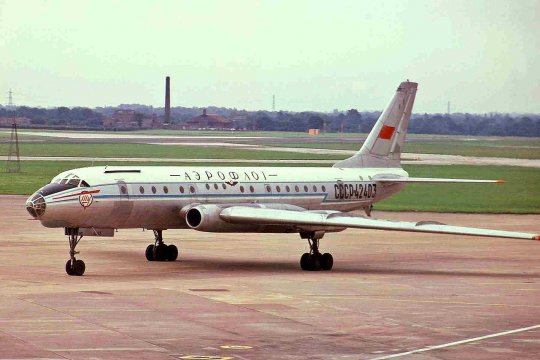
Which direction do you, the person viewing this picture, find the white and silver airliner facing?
facing the viewer and to the left of the viewer
